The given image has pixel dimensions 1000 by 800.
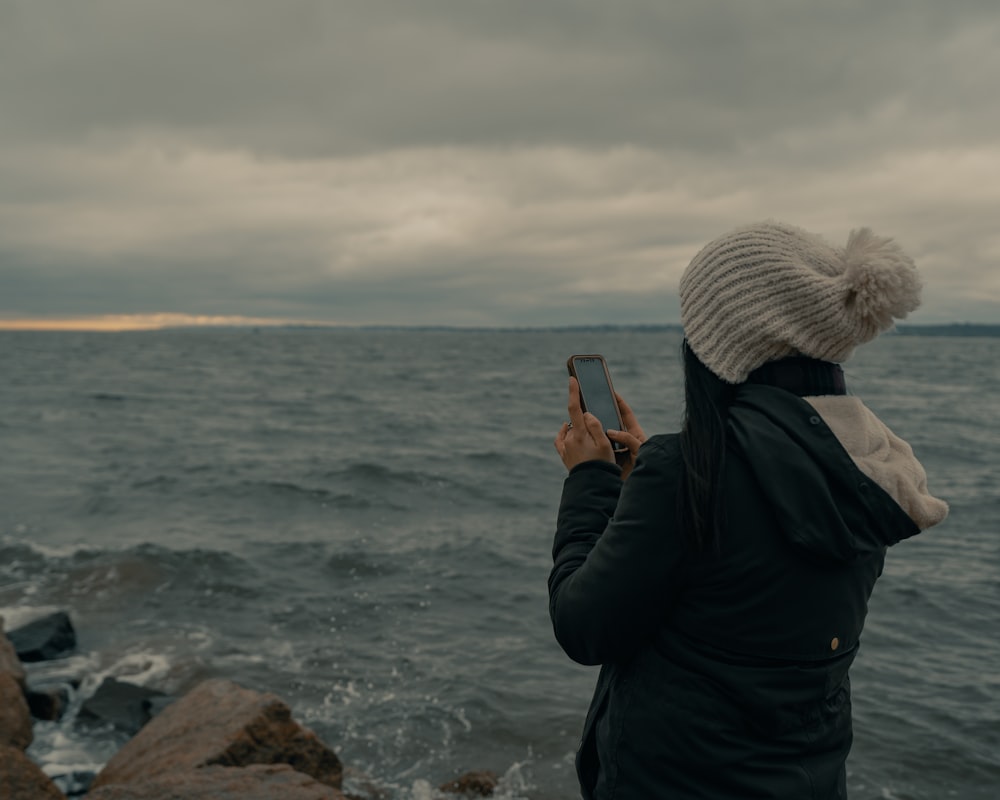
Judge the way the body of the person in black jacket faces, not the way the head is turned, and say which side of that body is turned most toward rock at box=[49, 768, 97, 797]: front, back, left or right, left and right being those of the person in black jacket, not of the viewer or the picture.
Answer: front

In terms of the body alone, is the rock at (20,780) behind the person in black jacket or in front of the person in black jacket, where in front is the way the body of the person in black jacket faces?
in front

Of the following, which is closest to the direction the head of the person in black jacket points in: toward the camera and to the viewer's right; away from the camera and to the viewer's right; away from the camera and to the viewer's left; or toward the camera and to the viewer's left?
away from the camera and to the viewer's left

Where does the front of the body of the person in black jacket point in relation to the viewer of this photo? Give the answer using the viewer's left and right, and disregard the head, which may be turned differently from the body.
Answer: facing away from the viewer and to the left of the viewer

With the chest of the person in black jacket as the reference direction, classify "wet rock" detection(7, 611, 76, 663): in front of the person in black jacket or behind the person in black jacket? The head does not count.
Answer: in front

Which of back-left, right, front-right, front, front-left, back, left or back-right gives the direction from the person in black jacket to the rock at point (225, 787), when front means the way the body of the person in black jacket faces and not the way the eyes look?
front

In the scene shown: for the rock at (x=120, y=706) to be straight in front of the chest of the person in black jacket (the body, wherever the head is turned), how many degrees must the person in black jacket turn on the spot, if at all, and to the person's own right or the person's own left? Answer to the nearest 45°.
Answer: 0° — they already face it

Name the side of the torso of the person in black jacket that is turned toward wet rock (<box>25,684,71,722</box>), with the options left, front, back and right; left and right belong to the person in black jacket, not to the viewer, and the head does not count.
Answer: front

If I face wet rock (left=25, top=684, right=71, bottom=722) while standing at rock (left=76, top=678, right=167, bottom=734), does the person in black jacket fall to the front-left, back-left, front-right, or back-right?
back-left

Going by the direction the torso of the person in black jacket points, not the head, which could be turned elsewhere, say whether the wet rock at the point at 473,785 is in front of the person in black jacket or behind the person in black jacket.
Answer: in front
